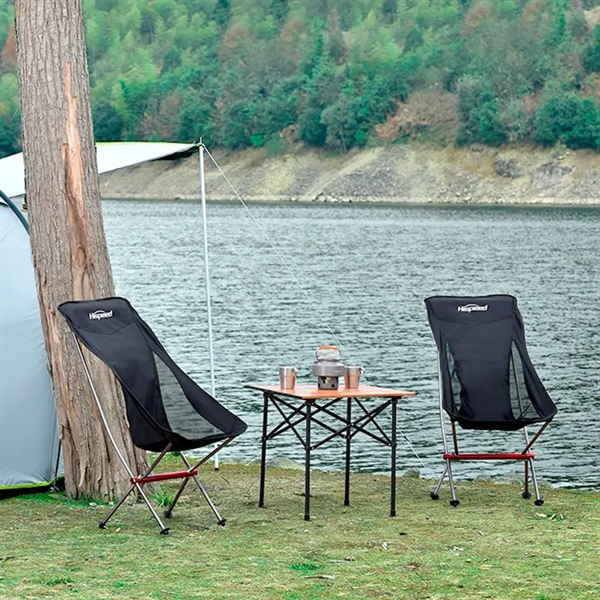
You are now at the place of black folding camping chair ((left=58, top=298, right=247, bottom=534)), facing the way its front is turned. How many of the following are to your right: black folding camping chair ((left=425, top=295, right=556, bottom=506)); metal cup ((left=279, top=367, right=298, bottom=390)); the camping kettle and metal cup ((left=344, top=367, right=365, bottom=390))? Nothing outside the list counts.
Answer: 0

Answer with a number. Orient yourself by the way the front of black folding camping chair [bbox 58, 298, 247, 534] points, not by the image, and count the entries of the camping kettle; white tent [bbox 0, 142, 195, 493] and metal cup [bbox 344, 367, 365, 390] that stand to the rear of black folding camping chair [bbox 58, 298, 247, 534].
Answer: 1

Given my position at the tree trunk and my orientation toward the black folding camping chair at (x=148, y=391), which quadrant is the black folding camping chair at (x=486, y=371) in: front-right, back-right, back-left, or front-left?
front-left

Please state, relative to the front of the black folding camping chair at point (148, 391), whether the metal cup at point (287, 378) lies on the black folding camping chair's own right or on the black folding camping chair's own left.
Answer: on the black folding camping chair's own left

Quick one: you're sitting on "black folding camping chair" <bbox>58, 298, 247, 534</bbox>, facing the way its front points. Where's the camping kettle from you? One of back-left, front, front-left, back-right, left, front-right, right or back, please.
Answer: front-left

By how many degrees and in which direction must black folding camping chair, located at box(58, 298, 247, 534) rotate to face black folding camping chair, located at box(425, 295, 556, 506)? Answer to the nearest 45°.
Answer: approximately 45° to its left

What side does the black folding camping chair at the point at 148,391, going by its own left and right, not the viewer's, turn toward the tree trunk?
back

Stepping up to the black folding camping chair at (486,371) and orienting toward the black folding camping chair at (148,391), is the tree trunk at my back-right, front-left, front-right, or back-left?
front-right

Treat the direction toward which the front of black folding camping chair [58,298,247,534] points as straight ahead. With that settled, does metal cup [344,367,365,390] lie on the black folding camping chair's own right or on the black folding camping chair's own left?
on the black folding camping chair's own left

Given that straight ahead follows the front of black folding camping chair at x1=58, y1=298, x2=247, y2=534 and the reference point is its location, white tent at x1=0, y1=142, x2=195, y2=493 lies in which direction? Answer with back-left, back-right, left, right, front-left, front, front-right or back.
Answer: back

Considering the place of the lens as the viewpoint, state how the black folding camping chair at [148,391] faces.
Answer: facing the viewer and to the right of the viewer
